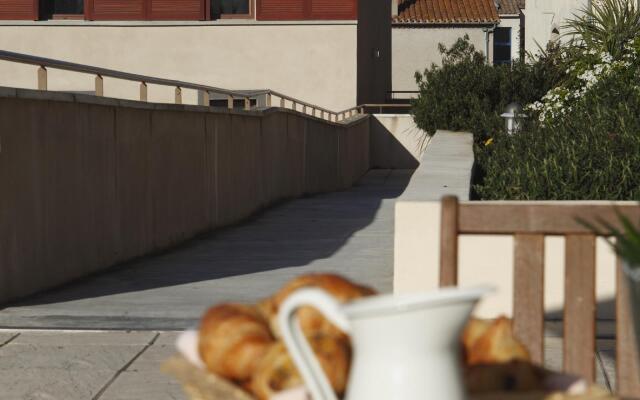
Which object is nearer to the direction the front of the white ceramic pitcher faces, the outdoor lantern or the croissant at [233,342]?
the outdoor lantern

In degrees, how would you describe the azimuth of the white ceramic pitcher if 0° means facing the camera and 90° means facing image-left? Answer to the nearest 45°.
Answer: approximately 270°

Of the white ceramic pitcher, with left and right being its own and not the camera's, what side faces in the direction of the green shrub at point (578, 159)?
left

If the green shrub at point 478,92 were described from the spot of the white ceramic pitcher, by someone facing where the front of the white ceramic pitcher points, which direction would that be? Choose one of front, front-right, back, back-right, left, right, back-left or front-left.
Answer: left

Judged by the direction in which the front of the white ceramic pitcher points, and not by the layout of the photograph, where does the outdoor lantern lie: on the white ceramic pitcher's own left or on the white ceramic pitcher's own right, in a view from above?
on the white ceramic pitcher's own left

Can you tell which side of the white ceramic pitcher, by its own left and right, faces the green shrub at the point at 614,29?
left
